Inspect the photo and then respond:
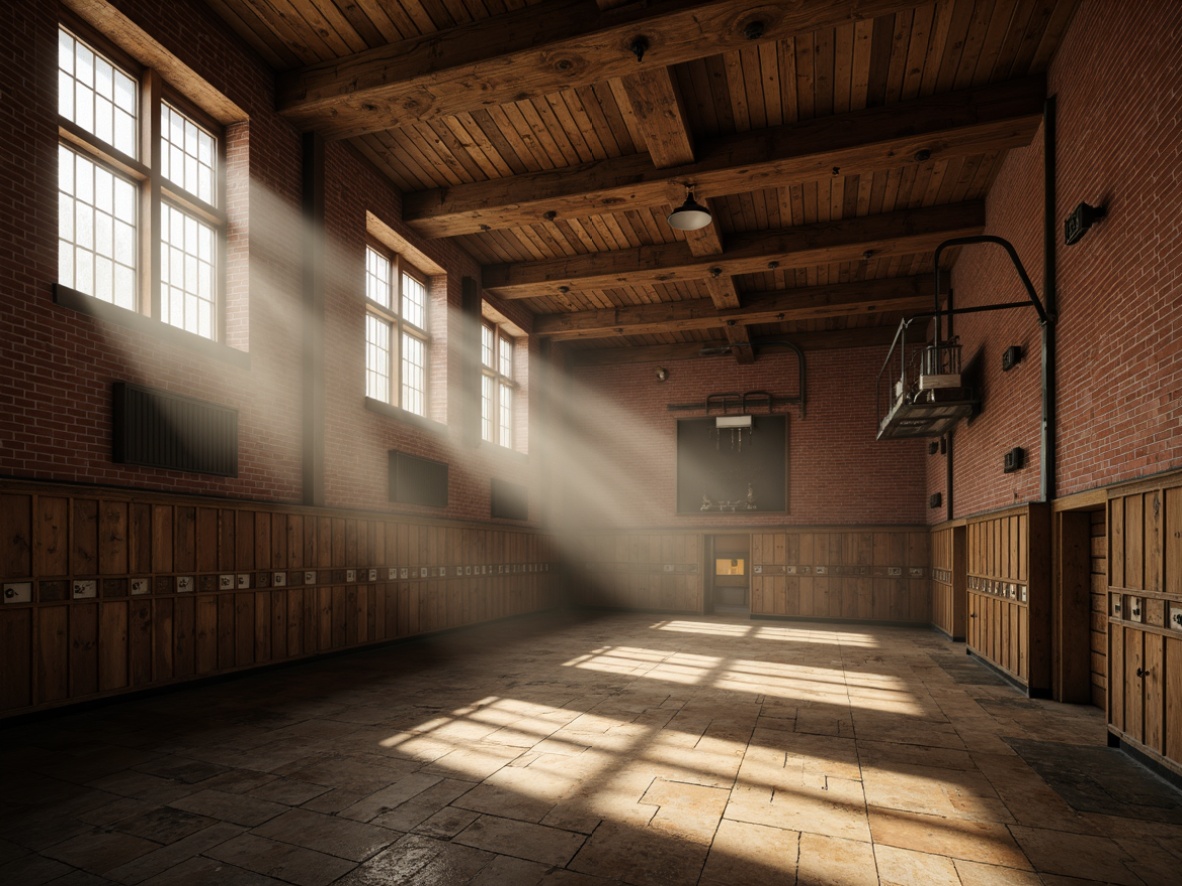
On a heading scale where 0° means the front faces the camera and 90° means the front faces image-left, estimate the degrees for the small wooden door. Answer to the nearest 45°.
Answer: approximately 0°

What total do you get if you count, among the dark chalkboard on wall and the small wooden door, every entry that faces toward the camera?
2

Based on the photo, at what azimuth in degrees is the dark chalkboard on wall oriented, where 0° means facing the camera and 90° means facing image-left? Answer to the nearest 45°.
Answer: approximately 0°
